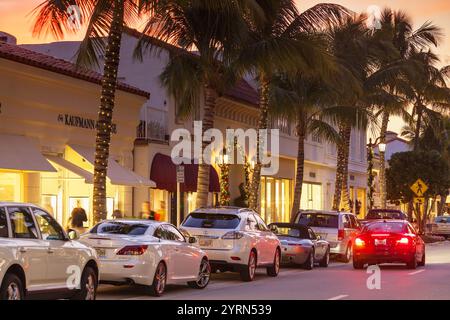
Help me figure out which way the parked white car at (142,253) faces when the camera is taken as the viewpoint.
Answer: facing away from the viewer and to the right of the viewer

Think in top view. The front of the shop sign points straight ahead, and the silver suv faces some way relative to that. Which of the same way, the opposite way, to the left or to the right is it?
to the left

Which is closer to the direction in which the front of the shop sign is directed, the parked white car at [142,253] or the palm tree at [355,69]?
the parked white car

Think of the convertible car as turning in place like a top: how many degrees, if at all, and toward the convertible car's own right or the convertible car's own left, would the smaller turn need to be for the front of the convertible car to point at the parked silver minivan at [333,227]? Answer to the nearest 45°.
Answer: approximately 45° to the convertible car's own left

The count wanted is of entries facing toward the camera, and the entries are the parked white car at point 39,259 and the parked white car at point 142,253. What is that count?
0

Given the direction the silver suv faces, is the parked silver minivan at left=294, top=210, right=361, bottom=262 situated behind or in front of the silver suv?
in front

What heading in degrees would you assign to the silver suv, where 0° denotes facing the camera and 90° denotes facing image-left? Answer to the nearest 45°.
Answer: approximately 225°

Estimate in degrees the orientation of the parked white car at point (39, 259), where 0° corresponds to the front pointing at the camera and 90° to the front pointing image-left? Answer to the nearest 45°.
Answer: approximately 225°

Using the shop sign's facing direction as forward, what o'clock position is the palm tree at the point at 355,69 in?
The palm tree is roughly at 9 o'clock from the shop sign.

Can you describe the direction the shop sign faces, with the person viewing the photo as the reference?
facing the viewer and to the right of the viewer

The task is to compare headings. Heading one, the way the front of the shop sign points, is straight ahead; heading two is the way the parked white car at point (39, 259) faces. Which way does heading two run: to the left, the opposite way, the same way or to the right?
to the left

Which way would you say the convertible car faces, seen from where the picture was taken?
facing away from the viewer and to the right of the viewer

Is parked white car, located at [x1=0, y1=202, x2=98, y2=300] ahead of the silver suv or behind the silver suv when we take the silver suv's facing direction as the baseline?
behind

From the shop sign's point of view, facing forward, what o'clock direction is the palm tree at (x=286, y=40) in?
The palm tree is roughly at 11 o'clock from the shop sign.
